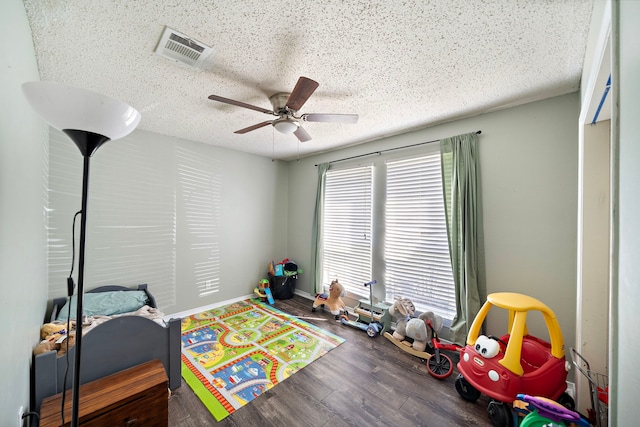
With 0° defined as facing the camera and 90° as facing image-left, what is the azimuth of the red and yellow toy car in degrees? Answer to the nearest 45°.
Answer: approximately 45°

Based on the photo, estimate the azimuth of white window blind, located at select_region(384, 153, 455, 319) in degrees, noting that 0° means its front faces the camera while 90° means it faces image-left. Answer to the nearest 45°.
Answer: approximately 45°

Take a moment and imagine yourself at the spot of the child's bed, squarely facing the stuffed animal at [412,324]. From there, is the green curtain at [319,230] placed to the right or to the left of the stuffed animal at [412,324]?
left

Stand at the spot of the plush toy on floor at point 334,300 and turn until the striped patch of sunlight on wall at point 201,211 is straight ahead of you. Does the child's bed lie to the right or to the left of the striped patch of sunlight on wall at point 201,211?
left

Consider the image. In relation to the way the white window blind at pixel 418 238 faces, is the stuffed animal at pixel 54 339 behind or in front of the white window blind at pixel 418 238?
in front

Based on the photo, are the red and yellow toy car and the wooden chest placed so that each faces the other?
no

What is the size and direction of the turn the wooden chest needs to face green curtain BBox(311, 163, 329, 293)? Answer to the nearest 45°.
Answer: approximately 90° to its left
